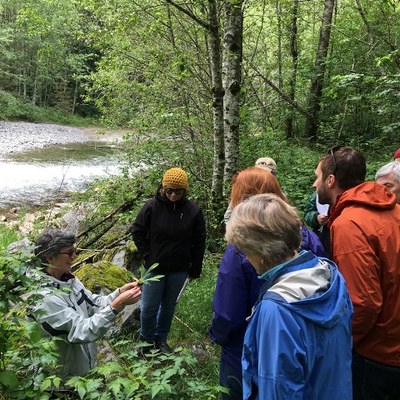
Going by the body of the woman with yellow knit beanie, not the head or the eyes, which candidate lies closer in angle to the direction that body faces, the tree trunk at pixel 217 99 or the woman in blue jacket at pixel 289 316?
the woman in blue jacket

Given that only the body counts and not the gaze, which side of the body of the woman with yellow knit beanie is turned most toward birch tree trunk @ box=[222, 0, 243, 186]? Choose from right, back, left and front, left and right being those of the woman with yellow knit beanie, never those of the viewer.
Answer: back

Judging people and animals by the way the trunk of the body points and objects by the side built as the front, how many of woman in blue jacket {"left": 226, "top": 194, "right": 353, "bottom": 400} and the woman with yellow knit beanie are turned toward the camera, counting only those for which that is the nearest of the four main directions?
1

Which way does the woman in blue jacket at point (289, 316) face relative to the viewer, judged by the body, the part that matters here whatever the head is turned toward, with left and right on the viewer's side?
facing away from the viewer and to the left of the viewer

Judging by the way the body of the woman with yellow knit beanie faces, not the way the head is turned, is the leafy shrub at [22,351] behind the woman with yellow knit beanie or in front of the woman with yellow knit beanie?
in front

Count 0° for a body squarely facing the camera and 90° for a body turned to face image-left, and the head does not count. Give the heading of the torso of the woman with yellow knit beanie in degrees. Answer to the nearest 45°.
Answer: approximately 0°

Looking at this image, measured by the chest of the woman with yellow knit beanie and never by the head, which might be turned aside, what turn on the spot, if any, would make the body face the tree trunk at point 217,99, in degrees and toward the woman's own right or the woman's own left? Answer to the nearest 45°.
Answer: approximately 180°

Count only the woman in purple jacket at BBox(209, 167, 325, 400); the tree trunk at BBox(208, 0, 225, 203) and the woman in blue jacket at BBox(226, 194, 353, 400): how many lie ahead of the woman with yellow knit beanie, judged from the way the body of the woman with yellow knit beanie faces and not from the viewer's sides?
2

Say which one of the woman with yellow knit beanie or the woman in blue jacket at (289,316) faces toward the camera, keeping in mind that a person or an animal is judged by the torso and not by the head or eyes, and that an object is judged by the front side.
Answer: the woman with yellow knit beanie

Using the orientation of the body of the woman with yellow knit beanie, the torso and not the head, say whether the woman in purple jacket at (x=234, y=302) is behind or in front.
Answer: in front

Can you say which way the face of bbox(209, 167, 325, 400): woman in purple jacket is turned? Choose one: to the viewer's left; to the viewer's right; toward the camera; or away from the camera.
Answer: away from the camera

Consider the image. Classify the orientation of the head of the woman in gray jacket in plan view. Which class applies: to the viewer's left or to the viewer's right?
to the viewer's right
